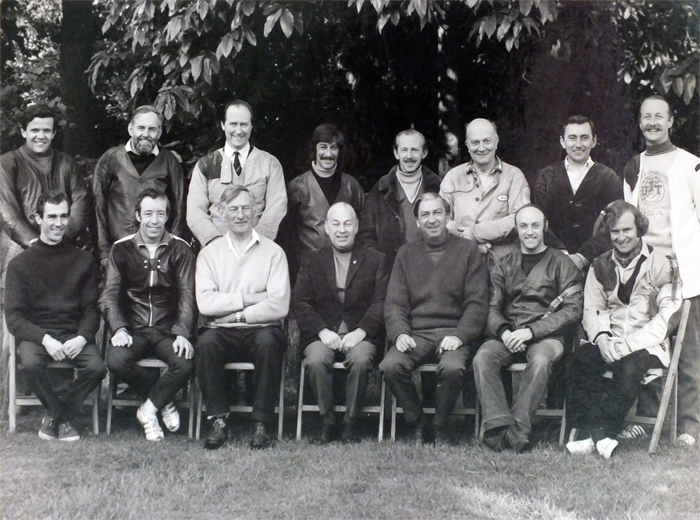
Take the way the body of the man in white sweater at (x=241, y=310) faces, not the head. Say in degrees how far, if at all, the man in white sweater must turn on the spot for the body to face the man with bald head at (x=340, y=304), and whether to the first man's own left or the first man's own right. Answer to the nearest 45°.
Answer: approximately 90° to the first man's own left

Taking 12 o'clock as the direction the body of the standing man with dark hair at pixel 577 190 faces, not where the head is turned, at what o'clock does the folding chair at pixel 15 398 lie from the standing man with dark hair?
The folding chair is roughly at 2 o'clock from the standing man with dark hair.

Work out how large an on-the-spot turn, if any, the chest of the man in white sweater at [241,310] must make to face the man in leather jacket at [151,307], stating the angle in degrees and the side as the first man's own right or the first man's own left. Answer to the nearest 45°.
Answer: approximately 90° to the first man's own right

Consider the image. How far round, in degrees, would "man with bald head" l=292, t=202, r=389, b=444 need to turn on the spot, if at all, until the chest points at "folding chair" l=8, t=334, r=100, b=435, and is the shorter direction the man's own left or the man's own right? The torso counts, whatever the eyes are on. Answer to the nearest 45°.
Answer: approximately 90° to the man's own right

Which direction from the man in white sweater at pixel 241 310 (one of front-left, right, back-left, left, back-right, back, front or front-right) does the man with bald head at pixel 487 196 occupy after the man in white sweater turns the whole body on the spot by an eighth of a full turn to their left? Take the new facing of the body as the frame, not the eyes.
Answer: front-left

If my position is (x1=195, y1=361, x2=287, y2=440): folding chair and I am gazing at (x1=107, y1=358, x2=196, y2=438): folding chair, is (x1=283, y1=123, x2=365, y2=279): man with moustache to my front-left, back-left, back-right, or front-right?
back-right

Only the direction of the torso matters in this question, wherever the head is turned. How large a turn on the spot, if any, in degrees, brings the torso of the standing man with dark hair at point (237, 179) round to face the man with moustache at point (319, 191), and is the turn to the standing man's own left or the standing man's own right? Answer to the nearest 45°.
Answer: approximately 90° to the standing man's own left
